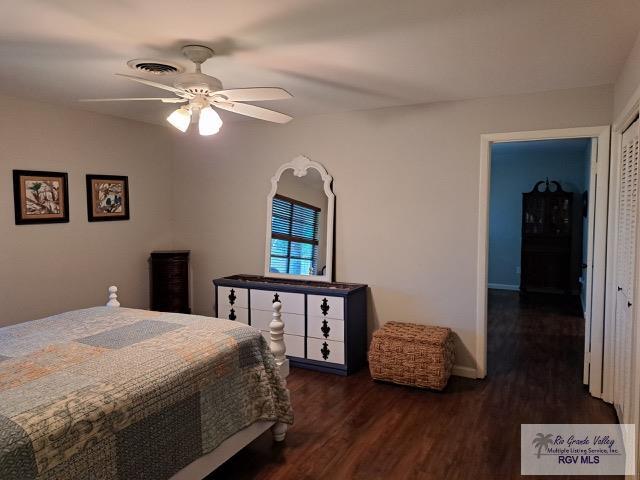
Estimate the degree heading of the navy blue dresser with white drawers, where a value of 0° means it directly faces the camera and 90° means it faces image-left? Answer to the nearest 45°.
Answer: approximately 45°

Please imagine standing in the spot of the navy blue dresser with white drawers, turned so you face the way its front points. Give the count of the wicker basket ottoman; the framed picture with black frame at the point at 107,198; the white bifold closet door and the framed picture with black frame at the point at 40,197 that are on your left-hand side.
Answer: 2

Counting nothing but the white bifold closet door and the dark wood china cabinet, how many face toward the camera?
1

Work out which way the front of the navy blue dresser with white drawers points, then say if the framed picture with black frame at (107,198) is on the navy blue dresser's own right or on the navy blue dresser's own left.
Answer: on the navy blue dresser's own right

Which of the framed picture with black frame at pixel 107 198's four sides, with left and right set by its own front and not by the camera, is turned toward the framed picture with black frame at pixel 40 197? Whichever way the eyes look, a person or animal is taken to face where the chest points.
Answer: right

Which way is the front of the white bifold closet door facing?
to the viewer's left

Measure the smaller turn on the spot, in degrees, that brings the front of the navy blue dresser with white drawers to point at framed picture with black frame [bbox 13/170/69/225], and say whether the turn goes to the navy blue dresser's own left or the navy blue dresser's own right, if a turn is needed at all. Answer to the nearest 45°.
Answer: approximately 45° to the navy blue dresser's own right

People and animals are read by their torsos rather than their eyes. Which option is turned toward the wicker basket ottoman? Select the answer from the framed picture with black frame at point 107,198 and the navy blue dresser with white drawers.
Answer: the framed picture with black frame

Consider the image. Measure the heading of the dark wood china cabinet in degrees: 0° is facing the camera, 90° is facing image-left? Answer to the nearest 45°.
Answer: approximately 0°
